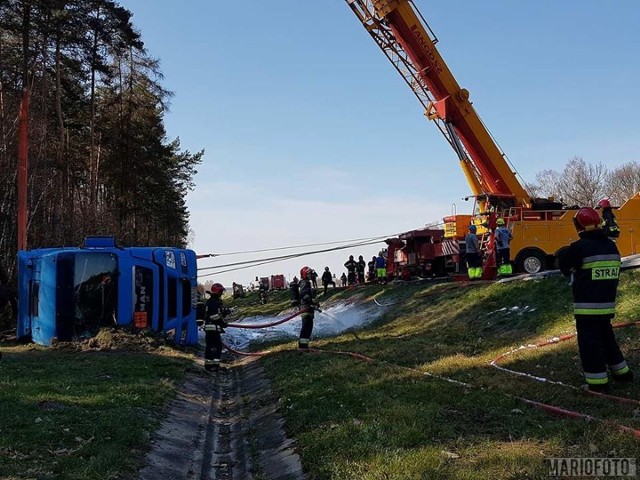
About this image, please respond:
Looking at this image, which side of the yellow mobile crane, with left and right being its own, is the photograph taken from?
right

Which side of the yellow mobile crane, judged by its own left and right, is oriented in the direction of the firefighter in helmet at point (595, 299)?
right

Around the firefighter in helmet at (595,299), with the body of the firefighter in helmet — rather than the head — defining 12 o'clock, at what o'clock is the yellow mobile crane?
The yellow mobile crane is roughly at 1 o'clock from the firefighter in helmet.

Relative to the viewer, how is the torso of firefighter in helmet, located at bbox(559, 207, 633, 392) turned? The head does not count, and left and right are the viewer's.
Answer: facing away from the viewer and to the left of the viewer

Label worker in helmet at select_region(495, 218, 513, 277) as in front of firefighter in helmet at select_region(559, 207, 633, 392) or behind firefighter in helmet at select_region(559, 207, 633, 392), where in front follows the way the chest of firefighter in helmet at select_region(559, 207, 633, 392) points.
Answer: in front

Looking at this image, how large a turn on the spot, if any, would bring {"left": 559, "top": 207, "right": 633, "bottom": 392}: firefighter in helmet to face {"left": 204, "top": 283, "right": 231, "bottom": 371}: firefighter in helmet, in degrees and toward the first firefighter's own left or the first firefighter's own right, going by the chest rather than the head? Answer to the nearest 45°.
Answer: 0° — they already face them

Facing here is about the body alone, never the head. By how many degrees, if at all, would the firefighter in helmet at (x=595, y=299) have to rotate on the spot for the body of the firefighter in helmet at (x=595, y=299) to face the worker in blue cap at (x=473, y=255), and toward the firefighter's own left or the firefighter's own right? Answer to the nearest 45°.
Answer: approximately 45° to the firefighter's own right

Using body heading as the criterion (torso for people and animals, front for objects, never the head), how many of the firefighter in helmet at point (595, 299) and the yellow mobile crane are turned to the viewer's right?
1
